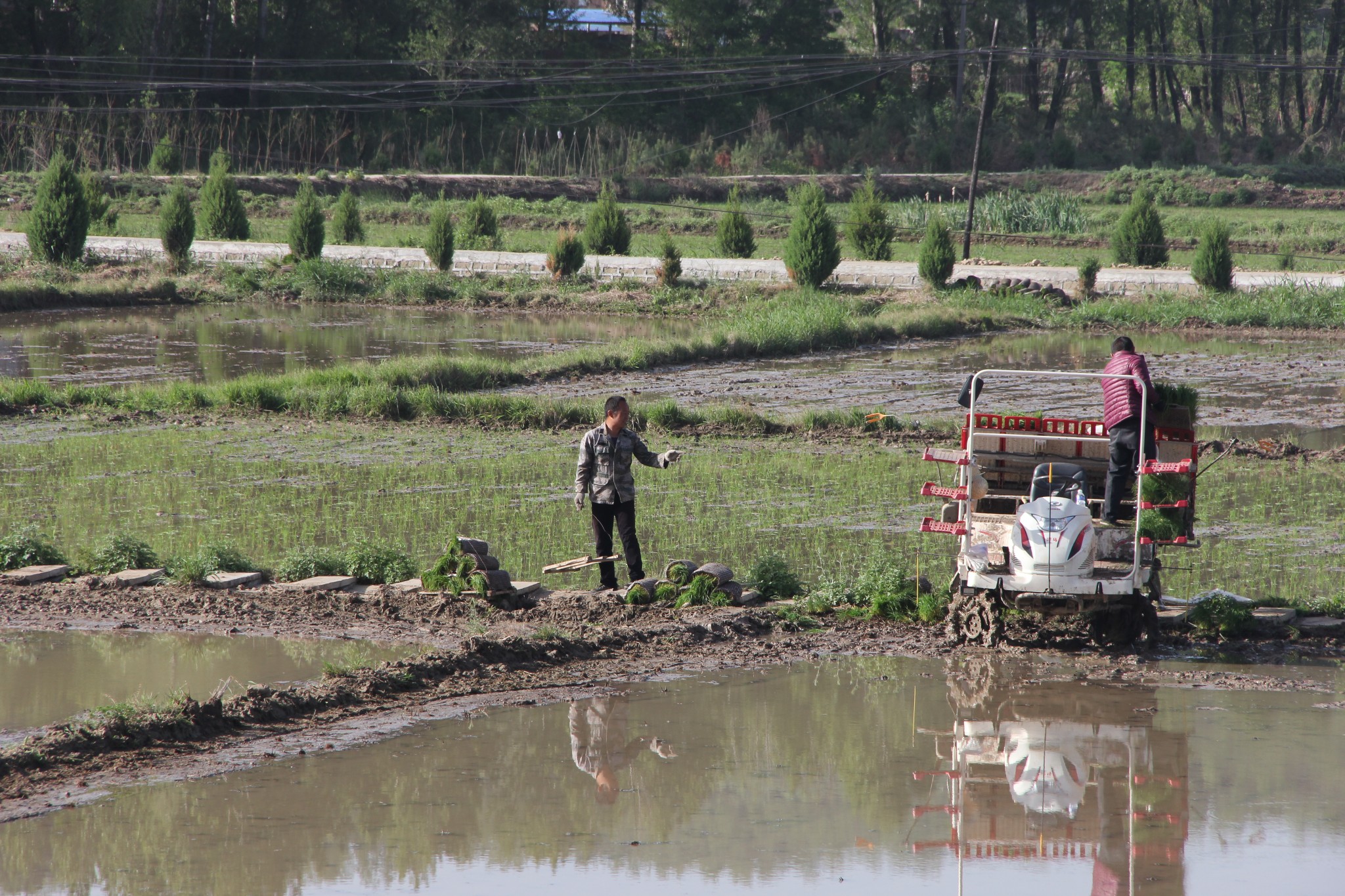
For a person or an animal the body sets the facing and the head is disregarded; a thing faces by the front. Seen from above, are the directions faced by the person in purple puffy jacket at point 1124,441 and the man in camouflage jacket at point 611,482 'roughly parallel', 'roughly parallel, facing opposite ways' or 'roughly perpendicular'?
roughly perpendicular

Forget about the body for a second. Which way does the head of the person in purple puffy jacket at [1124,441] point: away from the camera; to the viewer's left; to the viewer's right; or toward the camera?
away from the camera

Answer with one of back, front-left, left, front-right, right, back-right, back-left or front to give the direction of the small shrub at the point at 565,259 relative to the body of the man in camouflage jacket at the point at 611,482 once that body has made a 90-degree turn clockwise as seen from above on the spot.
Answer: back-right

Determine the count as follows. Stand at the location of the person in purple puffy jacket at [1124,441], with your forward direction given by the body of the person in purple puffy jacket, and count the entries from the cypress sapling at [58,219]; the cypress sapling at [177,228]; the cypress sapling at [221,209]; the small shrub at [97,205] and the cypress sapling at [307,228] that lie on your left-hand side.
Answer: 5

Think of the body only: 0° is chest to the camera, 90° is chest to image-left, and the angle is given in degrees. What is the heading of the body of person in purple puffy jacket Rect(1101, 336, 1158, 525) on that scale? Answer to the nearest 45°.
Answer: approximately 225°

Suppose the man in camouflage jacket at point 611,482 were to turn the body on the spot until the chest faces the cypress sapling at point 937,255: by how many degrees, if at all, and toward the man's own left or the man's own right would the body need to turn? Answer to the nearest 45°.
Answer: approximately 135° to the man's own left

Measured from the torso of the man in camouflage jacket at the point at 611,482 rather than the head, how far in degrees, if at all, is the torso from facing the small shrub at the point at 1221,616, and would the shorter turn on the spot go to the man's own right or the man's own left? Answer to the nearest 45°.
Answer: approximately 45° to the man's own left

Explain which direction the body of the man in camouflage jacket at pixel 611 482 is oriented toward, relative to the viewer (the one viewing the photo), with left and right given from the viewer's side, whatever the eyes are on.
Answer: facing the viewer and to the right of the viewer

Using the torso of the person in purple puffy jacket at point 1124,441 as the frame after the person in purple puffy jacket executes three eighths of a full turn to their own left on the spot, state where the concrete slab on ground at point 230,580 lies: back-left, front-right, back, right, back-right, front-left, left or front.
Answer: front

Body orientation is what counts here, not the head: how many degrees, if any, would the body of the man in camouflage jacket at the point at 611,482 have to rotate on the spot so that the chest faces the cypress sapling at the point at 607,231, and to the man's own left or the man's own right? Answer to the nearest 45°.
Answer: approximately 135° to the man's own left

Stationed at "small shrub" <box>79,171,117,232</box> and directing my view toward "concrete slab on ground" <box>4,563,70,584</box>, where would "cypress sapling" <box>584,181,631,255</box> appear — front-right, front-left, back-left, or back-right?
front-left
